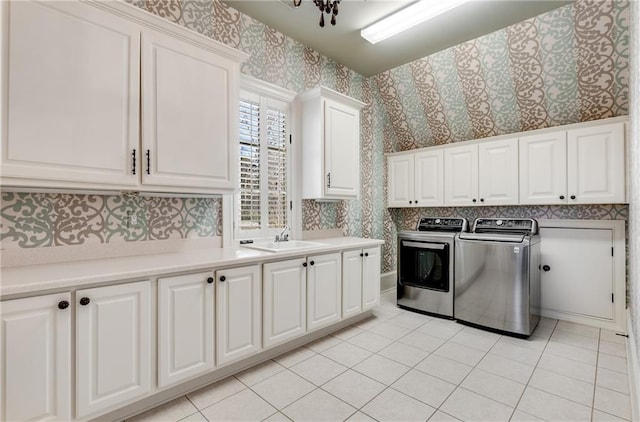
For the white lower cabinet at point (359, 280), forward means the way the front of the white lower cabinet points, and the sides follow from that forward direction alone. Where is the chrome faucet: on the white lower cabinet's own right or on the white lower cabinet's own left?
on the white lower cabinet's own right

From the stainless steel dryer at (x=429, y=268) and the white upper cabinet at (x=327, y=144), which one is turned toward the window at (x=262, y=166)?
the stainless steel dryer

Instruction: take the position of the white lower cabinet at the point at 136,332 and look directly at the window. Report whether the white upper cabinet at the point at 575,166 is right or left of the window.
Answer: right

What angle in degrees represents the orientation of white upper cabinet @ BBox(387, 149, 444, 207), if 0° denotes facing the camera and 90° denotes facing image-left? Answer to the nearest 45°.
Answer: approximately 45°

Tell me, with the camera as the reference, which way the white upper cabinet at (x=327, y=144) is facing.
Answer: facing the viewer and to the right of the viewer

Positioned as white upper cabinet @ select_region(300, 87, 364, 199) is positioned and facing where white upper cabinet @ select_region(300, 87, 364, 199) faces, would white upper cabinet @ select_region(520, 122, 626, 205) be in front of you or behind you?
in front

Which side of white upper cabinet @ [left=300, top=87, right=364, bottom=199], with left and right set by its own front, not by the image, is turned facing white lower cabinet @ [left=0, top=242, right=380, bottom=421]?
right

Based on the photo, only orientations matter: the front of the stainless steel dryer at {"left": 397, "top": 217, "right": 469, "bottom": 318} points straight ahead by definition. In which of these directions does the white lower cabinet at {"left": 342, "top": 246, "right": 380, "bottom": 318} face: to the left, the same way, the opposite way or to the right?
to the left
